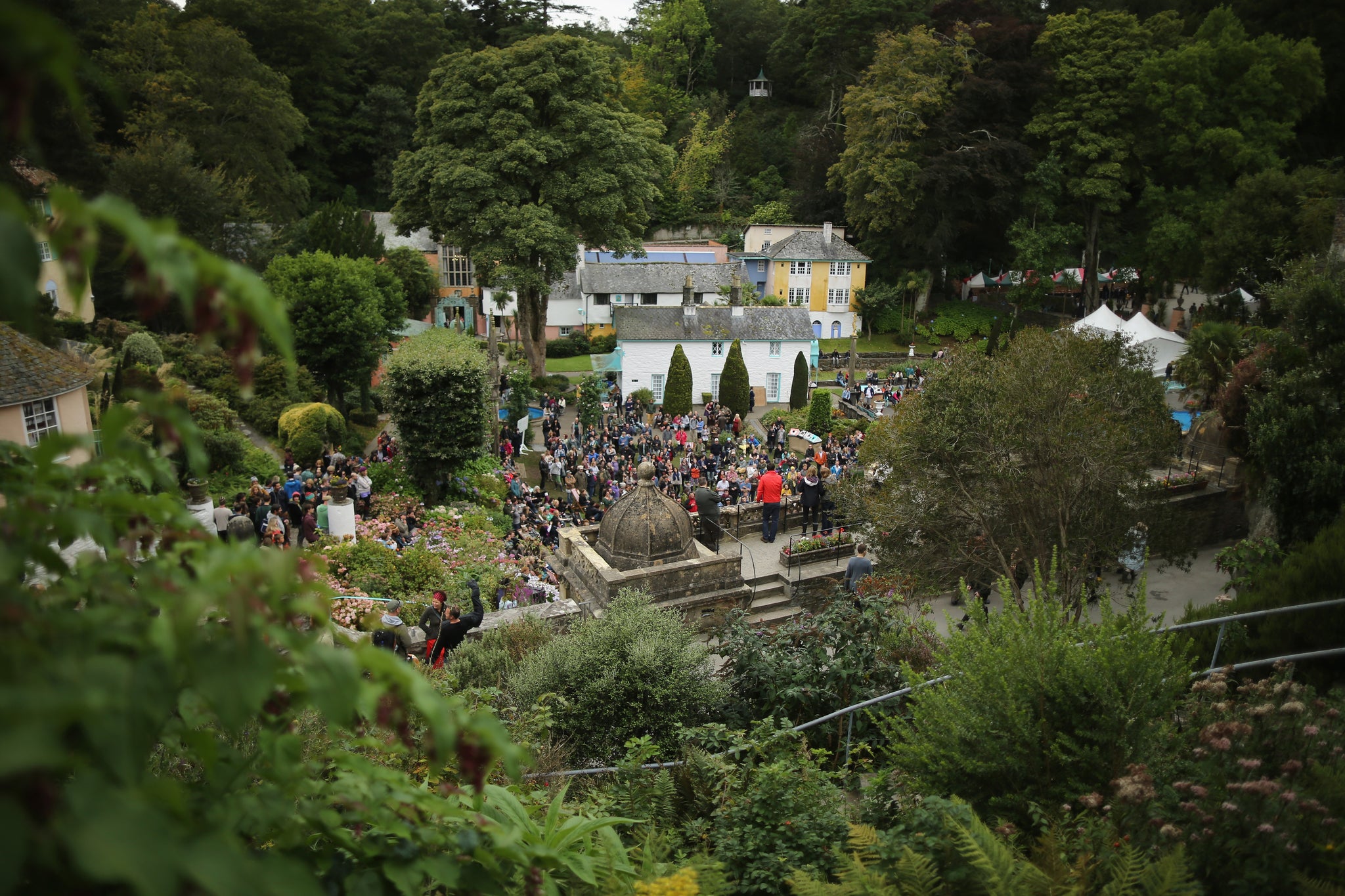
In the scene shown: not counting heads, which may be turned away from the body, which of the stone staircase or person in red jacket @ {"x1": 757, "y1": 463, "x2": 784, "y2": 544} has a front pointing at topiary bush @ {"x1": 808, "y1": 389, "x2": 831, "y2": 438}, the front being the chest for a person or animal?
the person in red jacket

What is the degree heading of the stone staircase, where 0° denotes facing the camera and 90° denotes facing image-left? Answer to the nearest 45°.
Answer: approximately 0°

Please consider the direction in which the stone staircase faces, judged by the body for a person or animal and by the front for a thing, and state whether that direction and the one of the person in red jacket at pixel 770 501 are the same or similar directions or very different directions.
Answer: very different directions

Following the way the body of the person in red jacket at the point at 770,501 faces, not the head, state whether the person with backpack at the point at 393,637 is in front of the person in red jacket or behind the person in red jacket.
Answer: behind

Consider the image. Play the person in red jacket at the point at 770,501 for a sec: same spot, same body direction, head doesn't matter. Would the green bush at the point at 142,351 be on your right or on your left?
on your left

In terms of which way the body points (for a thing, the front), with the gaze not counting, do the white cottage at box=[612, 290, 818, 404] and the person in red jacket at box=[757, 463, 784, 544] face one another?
yes

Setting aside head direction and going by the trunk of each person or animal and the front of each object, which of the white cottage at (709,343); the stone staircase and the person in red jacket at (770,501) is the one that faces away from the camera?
the person in red jacket

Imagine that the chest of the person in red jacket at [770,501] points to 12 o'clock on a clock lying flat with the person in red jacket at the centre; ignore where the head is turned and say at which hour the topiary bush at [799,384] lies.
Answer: The topiary bush is roughly at 12 o'clock from the person in red jacket.

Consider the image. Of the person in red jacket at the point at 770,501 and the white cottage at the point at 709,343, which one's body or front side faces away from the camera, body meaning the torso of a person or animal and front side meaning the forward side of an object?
the person in red jacket

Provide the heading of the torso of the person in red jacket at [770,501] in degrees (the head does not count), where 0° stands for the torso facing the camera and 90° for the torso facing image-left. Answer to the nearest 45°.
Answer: approximately 180°
